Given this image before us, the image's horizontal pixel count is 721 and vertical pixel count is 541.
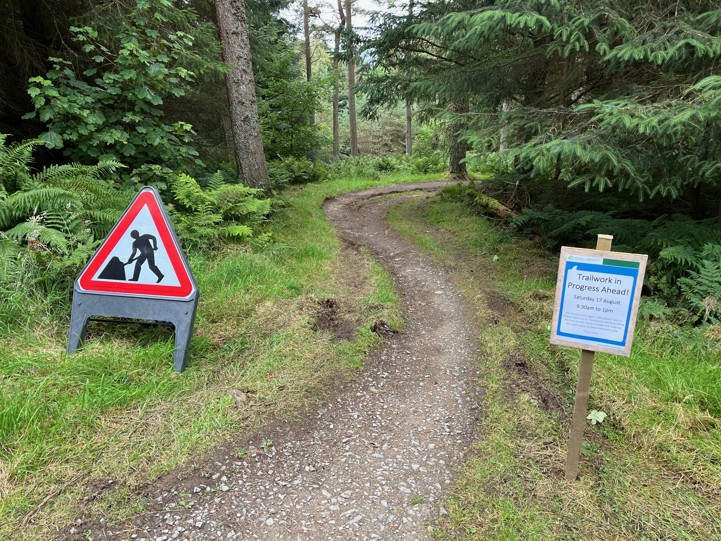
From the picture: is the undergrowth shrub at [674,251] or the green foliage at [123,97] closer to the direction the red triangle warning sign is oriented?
the undergrowth shrub

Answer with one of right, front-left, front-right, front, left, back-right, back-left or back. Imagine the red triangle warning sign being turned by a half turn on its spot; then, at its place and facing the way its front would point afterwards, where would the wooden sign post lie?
back-right

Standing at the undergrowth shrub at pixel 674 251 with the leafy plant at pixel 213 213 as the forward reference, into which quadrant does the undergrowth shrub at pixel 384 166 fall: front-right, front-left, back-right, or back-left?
front-right

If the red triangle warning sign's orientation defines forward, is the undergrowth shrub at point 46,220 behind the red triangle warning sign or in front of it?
behind

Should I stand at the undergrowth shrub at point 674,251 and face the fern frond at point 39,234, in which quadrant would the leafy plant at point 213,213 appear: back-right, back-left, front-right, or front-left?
front-right

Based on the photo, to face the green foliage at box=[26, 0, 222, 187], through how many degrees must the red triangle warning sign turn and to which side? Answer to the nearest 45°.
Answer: approximately 180°

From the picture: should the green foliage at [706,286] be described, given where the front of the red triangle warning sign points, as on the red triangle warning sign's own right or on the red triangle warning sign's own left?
on the red triangle warning sign's own left

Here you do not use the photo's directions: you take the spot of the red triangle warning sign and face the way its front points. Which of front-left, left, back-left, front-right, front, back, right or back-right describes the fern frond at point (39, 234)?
back-right

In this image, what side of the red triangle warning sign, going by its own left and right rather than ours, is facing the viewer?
front

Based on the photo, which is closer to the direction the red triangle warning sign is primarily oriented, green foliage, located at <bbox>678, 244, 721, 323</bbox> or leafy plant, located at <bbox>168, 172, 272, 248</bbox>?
the green foliage
